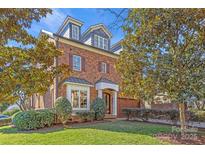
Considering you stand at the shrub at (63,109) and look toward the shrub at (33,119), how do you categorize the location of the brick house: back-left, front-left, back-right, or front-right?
back-right

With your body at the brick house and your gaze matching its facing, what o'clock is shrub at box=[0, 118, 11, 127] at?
The shrub is roughly at 4 o'clock from the brick house.

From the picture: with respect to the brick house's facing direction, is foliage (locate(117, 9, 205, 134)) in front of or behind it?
in front

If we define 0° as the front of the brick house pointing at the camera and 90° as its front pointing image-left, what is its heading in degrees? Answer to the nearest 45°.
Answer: approximately 315°

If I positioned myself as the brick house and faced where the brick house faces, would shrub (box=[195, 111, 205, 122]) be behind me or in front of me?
in front

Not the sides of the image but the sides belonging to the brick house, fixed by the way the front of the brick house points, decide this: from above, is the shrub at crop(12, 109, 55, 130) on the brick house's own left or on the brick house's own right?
on the brick house's own right
